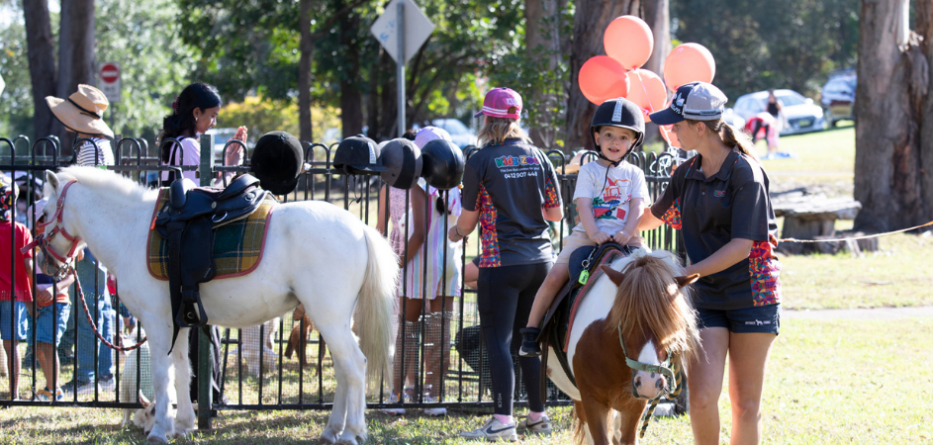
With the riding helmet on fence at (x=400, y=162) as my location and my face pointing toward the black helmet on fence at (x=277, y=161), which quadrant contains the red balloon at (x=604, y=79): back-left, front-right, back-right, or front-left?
back-right

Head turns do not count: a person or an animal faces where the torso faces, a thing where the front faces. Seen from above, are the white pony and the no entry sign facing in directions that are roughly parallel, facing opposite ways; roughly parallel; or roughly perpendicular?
roughly perpendicular

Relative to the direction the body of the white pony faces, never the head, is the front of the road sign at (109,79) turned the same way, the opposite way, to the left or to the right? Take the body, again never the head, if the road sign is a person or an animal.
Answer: to the left

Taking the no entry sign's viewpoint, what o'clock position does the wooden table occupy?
The wooden table is roughly at 10 o'clock from the no entry sign.

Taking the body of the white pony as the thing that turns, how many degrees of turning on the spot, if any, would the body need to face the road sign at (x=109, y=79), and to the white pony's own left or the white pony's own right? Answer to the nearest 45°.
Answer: approximately 90° to the white pony's own right

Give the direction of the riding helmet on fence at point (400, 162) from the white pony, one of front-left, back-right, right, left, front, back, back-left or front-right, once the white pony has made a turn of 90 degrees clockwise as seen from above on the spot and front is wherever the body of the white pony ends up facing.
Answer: right

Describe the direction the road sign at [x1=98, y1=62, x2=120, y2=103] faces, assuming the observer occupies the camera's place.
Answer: facing the viewer

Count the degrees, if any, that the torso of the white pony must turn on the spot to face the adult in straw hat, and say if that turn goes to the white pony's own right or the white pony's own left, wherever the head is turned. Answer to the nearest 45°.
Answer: approximately 45° to the white pony's own right

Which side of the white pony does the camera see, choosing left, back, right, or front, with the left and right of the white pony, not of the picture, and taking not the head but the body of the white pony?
left

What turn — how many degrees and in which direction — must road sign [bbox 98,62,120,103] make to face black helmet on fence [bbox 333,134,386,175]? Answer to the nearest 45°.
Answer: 0° — it already faces it

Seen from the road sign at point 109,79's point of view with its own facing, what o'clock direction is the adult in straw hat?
The adult in straw hat is roughly at 12 o'clock from the road sign.

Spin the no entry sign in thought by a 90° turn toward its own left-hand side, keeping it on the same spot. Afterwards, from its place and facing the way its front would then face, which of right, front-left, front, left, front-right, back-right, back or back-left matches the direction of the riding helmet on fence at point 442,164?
right
